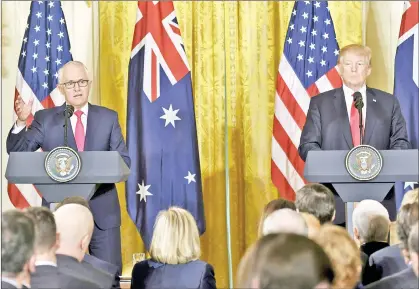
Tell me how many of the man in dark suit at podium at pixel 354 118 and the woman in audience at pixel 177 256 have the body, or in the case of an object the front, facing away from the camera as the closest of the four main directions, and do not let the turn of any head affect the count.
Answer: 1

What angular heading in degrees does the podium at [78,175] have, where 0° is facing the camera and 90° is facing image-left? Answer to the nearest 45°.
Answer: approximately 0°

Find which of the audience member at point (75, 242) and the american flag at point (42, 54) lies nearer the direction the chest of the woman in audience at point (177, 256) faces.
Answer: the american flag

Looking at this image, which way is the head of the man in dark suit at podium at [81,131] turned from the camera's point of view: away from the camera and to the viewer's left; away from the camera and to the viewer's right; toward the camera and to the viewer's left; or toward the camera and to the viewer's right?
toward the camera and to the viewer's right

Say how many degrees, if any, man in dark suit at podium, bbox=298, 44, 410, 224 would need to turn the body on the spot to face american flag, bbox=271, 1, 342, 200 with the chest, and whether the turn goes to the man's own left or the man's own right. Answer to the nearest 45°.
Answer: approximately 180°

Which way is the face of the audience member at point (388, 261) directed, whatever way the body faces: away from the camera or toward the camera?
away from the camera

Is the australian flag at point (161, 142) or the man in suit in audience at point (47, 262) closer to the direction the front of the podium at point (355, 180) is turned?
the man in suit in audience

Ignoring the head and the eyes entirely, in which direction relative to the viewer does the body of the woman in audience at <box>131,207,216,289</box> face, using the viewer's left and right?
facing away from the viewer

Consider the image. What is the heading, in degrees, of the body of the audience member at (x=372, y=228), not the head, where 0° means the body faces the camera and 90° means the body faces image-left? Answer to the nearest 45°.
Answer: approximately 180°

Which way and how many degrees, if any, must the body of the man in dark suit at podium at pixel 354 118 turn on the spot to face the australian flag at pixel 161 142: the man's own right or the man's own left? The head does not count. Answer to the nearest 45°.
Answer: approximately 135° to the man's own right

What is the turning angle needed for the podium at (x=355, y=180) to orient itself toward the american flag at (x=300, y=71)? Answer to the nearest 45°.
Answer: approximately 180°

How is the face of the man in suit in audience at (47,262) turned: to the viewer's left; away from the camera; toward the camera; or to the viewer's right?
away from the camera

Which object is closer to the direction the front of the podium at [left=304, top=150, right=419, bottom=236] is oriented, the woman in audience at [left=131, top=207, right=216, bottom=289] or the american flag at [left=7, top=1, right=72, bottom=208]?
the woman in audience

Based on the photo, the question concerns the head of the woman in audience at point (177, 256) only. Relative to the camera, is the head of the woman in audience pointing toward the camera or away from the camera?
away from the camera
